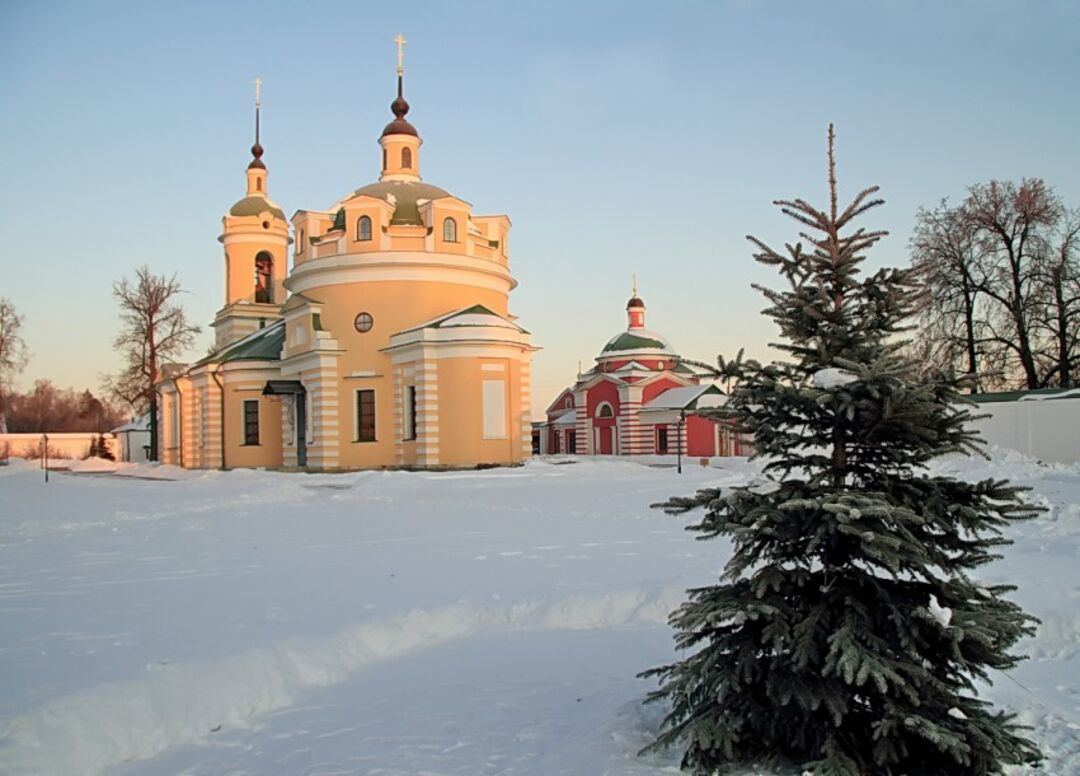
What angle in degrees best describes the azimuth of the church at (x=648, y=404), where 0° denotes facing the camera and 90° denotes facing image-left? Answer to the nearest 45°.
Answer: approximately 45°

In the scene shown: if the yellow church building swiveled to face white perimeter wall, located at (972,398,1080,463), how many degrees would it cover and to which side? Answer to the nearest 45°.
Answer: approximately 180°

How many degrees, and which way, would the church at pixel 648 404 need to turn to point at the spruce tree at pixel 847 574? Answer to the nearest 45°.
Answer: approximately 45° to its left
